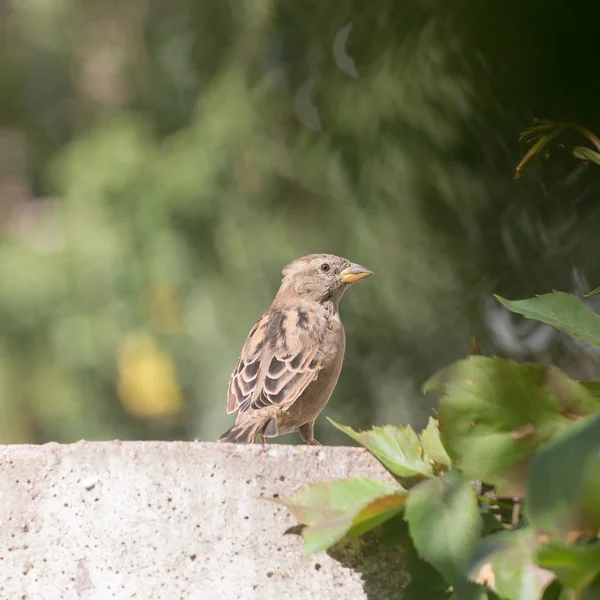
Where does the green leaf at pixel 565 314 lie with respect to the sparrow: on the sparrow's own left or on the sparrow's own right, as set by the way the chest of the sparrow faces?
on the sparrow's own right

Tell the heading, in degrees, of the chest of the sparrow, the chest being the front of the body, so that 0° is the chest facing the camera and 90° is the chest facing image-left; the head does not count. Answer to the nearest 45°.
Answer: approximately 225°

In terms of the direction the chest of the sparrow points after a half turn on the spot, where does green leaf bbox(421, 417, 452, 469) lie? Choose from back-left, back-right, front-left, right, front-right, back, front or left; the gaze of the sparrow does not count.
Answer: back-left

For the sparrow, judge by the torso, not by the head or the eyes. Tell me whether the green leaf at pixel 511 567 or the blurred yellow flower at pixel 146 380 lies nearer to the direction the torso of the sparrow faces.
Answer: the blurred yellow flower

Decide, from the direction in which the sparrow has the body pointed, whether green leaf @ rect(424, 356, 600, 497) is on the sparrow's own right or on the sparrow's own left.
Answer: on the sparrow's own right
